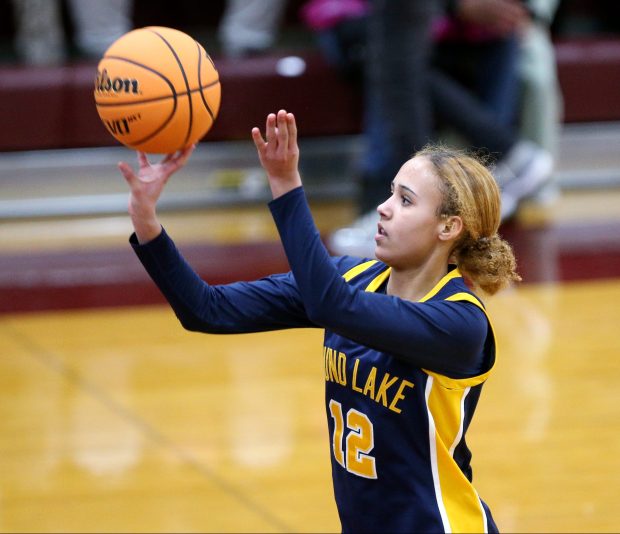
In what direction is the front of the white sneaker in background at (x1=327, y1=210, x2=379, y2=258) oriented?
to the viewer's left

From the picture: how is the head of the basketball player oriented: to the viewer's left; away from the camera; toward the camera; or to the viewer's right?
to the viewer's left

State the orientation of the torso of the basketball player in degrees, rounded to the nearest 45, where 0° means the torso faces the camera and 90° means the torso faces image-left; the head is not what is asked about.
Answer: approximately 45°

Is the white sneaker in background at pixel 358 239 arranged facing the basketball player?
no

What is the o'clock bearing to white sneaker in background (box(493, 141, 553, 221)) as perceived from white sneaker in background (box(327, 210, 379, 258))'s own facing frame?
white sneaker in background (box(493, 141, 553, 221)) is roughly at 5 o'clock from white sneaker in background (box(327, 210, 379, 258)).

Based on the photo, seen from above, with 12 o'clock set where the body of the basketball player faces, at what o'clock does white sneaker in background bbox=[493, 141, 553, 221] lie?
The white sneaker in background is roughly at 5 o'clock from the basketball player.

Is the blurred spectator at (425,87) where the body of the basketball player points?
no
